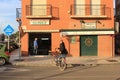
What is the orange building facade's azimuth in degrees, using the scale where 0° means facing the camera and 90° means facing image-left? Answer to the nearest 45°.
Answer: approximately 0°

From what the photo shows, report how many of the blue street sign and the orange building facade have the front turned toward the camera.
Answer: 2

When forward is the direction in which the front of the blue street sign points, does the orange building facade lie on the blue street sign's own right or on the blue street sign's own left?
on the blue street sign's own left

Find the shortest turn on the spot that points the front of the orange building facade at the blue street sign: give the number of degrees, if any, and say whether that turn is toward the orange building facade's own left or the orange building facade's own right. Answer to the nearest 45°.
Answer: approximately 45° to the orange building facade's own right
